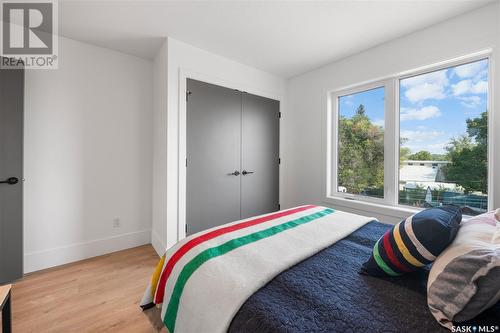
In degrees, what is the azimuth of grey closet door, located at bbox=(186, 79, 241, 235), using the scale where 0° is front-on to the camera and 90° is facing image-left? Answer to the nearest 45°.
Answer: approximately 315°

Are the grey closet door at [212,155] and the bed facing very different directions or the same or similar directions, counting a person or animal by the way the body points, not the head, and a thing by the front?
very different directions

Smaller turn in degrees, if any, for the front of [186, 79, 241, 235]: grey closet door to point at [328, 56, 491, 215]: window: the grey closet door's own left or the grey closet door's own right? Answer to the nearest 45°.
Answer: approximately 45° to the grey closet door's own left

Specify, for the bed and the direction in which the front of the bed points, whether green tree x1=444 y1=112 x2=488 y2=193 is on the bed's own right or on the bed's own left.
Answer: on the bed's own right

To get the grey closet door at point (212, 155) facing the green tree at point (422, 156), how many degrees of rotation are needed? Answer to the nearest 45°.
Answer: approximately 45° to its left
